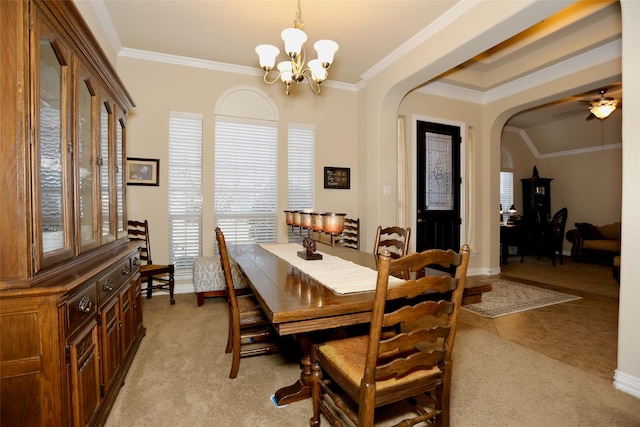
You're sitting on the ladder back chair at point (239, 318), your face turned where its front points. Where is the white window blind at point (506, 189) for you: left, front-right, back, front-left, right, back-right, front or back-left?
front-left

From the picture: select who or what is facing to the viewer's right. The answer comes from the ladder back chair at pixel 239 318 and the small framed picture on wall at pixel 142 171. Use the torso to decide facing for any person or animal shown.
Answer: the ladder back chair

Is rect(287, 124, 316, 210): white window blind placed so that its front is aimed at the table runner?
yes

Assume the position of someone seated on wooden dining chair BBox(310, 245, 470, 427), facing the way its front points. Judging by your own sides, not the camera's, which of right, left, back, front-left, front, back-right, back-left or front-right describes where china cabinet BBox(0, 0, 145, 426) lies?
front-left

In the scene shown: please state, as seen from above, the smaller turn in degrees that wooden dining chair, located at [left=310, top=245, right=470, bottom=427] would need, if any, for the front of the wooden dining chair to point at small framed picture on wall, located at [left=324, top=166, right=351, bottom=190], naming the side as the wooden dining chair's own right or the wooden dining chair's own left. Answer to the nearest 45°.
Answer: approximately 45° to the wooden dining chair's own right

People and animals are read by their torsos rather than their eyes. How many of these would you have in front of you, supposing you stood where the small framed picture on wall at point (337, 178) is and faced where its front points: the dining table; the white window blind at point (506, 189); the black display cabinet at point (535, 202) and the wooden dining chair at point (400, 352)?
2

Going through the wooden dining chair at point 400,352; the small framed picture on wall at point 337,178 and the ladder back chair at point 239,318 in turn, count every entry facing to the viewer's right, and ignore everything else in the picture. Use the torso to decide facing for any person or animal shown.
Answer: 1

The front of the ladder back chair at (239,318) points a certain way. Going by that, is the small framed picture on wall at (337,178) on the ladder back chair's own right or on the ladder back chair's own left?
on the ladder back chair's own left

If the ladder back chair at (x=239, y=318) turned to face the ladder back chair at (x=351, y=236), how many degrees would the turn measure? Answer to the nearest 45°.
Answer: approximately 45° to its left

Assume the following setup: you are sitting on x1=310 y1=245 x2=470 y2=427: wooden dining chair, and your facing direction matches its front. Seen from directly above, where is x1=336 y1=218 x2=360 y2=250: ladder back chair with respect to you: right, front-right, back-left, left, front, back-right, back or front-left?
front-right

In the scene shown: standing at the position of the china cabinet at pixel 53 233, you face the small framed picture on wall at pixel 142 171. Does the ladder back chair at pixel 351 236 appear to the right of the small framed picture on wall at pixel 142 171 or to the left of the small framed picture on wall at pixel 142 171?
right

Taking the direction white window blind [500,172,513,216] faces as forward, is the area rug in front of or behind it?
in front
